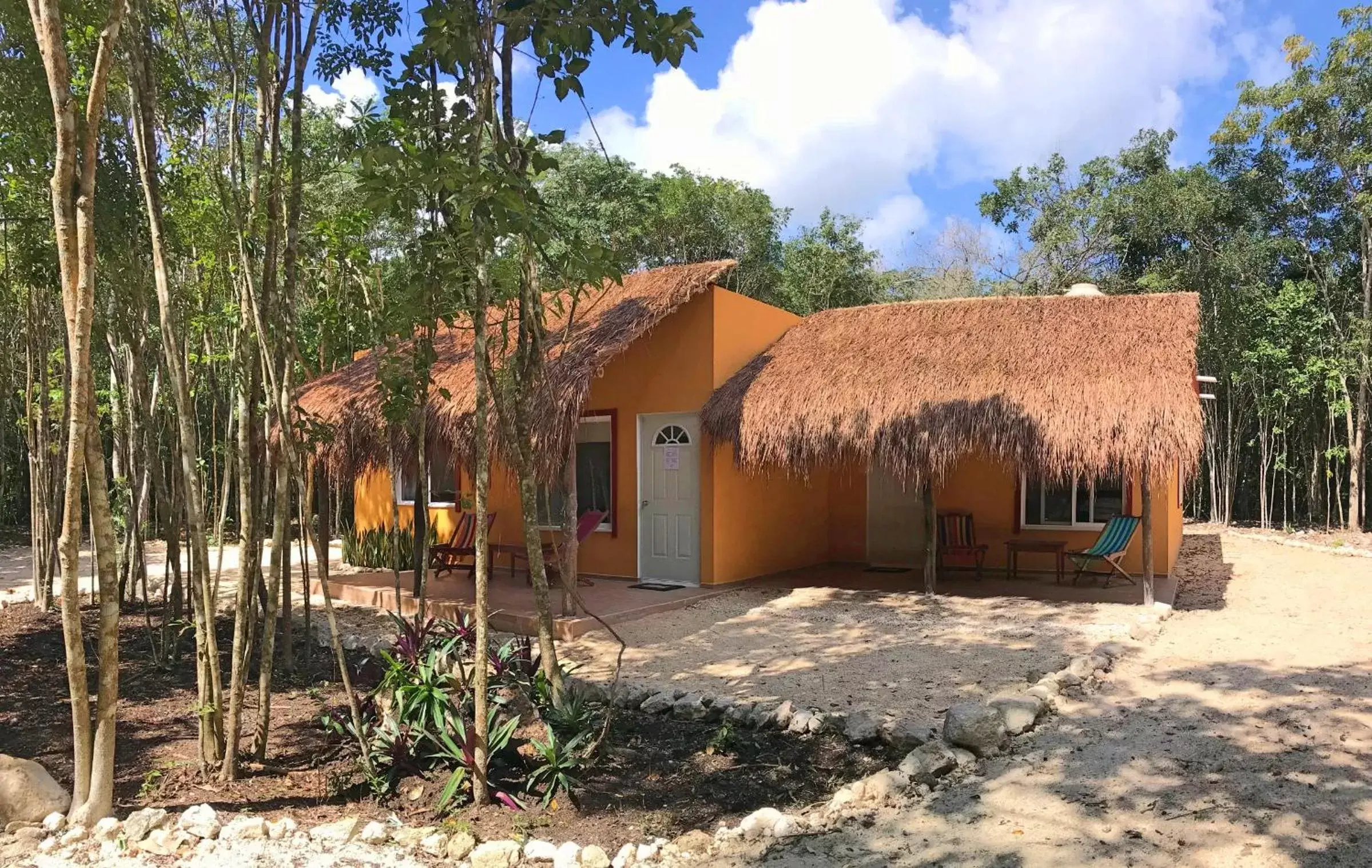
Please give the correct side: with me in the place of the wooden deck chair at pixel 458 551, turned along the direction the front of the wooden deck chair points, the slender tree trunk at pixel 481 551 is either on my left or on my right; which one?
on my left

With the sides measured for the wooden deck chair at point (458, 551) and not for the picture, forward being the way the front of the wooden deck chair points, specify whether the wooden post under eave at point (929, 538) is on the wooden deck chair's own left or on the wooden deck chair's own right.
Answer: on the wooden deck chair's own left

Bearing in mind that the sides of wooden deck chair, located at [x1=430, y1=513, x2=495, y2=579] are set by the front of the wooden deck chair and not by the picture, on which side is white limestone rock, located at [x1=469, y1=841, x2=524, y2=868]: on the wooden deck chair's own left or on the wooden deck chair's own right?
on the wooden deck chair's own left

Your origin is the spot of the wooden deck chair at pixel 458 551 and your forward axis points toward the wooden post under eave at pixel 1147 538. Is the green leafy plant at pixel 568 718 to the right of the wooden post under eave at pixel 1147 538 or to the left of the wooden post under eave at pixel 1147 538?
right

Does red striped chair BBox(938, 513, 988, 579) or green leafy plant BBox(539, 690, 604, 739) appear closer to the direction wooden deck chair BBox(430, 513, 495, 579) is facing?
the green leafy plant

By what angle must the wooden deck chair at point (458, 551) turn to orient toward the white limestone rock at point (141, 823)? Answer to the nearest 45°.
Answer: approximately 45° to its left

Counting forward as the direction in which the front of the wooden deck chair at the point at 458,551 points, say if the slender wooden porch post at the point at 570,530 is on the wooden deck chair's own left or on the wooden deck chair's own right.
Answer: on the wooden deck chair's own left

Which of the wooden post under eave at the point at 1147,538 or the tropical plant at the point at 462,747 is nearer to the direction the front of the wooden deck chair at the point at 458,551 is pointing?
the tropical plant

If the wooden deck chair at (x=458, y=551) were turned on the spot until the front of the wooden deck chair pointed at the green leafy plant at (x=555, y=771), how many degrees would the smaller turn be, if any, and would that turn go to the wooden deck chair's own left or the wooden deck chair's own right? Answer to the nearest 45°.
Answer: approximately 45° to the wooden deck chair's own left

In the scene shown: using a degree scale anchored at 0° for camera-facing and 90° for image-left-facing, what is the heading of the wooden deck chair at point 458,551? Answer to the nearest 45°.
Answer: approximately 45°

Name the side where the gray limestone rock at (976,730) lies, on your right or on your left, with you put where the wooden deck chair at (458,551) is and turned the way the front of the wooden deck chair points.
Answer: on your left

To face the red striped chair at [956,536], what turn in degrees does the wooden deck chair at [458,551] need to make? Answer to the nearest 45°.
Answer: approximately 135° to its left
